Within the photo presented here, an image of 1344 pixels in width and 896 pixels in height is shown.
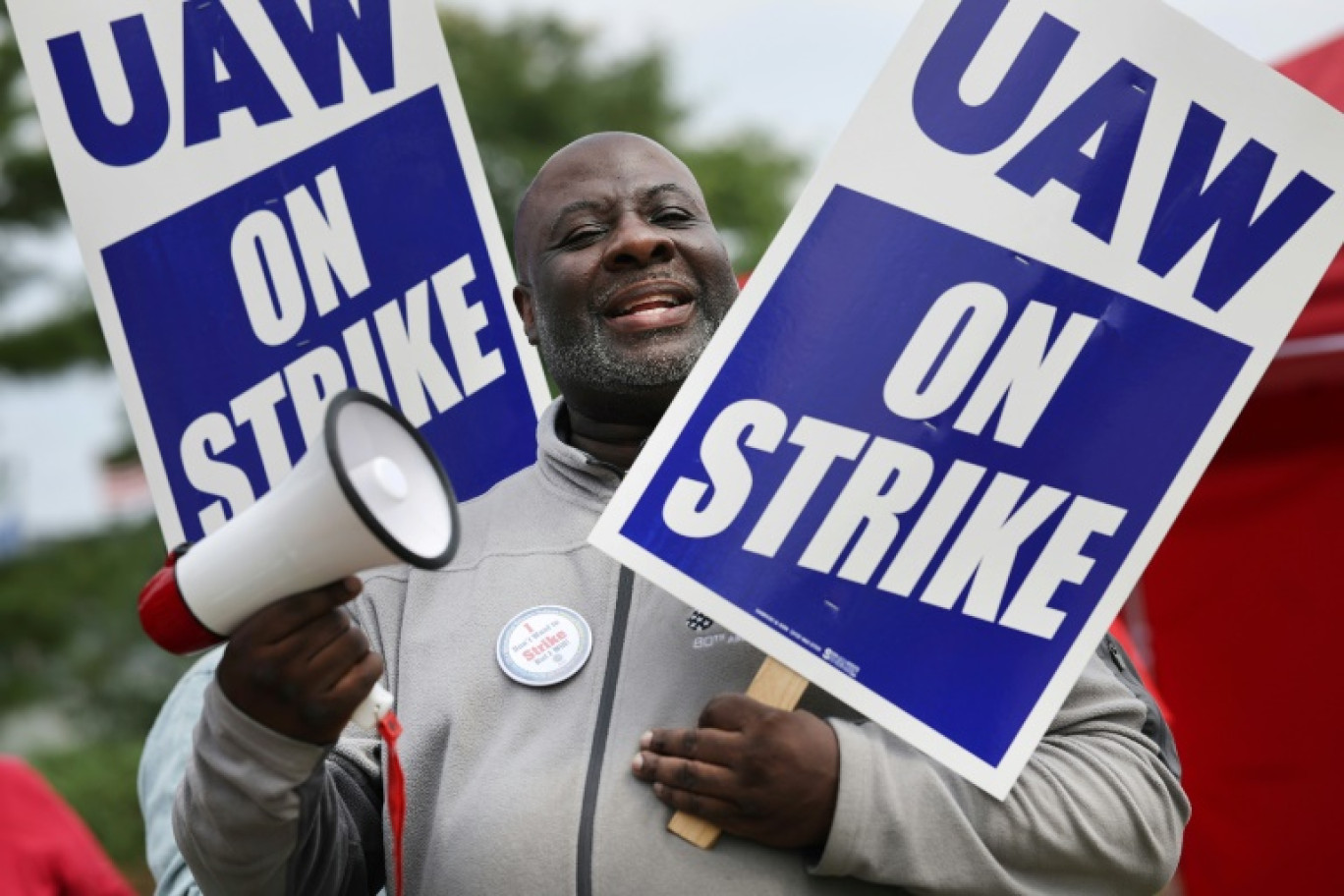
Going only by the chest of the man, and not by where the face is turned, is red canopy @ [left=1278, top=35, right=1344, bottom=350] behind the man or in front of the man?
behind

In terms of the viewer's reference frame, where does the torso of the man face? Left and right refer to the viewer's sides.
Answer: facing the viewer

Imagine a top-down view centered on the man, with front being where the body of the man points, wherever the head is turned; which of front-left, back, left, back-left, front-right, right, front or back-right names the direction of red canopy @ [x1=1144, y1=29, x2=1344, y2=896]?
back-left
